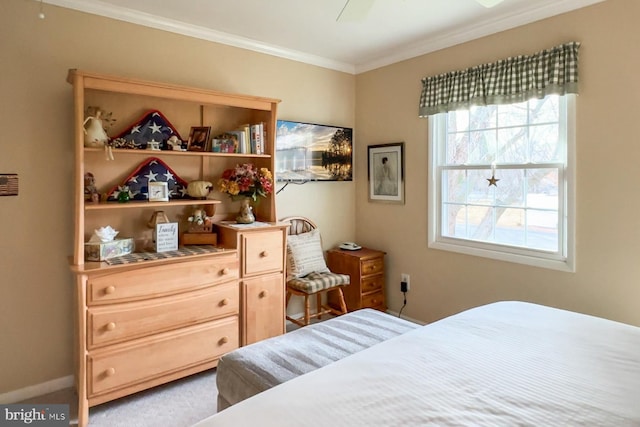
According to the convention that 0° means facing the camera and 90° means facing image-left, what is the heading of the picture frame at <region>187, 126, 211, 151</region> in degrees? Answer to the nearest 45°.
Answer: approximately 0°

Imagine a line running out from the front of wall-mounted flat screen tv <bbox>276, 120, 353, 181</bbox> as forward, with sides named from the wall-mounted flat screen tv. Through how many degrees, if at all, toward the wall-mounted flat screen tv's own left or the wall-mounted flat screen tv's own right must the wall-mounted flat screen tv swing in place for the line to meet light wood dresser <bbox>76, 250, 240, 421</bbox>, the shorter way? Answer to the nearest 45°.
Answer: approximately 90° to the wall-mounted flat screen tv's own right

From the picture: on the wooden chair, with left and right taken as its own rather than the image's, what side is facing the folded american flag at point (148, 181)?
right

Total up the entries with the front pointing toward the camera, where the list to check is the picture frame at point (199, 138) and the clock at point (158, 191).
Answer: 2

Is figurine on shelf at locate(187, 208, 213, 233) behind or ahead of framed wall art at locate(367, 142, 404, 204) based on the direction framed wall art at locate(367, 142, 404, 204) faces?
ahead

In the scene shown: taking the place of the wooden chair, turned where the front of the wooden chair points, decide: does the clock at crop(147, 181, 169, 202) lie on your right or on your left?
on your right

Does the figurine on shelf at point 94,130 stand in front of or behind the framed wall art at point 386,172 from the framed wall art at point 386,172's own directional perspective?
in front

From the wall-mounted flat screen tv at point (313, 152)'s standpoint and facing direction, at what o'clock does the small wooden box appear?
The small wooden box is roughly at 3 o'clock from the wall-mounted flat screen tv.

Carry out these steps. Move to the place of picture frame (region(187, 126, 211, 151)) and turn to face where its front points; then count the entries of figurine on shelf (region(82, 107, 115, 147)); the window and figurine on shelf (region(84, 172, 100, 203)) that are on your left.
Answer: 1

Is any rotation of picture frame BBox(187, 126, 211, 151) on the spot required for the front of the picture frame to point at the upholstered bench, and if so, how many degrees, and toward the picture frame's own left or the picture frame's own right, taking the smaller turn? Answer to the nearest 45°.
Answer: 0° — it already faces it

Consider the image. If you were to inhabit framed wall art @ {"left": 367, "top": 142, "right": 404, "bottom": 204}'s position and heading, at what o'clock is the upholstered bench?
The upholstered bench is roughly at 11 o'clock from the framed wall art.

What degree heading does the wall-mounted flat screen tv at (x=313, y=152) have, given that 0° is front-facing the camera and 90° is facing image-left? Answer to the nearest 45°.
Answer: approximately 315°
